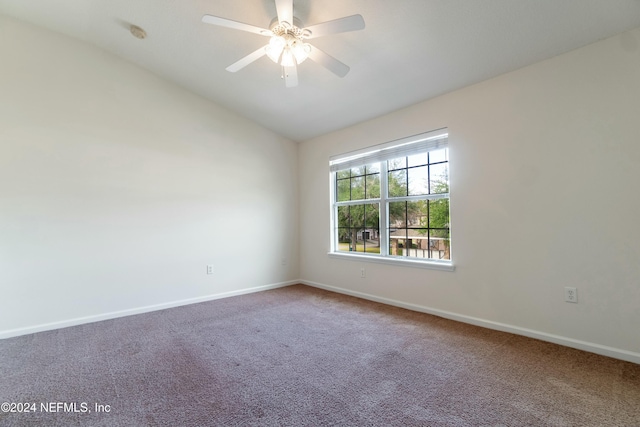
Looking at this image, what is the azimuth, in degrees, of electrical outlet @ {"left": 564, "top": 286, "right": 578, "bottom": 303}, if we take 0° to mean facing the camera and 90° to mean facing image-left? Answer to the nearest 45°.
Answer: approximately 0°

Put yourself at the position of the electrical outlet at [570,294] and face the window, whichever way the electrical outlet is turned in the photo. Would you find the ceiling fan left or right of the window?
left

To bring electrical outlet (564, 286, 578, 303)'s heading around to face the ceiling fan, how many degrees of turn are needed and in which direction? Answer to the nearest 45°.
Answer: approximately 45° to its right

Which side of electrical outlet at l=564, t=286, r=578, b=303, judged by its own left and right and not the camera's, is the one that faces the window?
right
